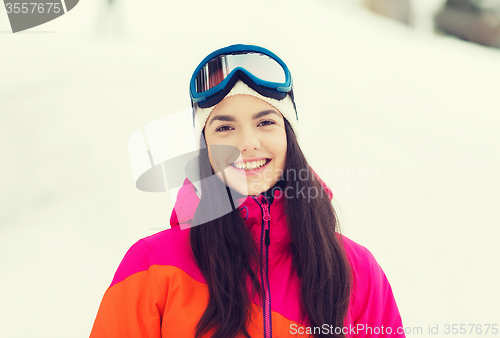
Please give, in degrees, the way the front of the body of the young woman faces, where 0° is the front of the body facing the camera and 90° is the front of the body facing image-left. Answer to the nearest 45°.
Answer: approximately 0°
